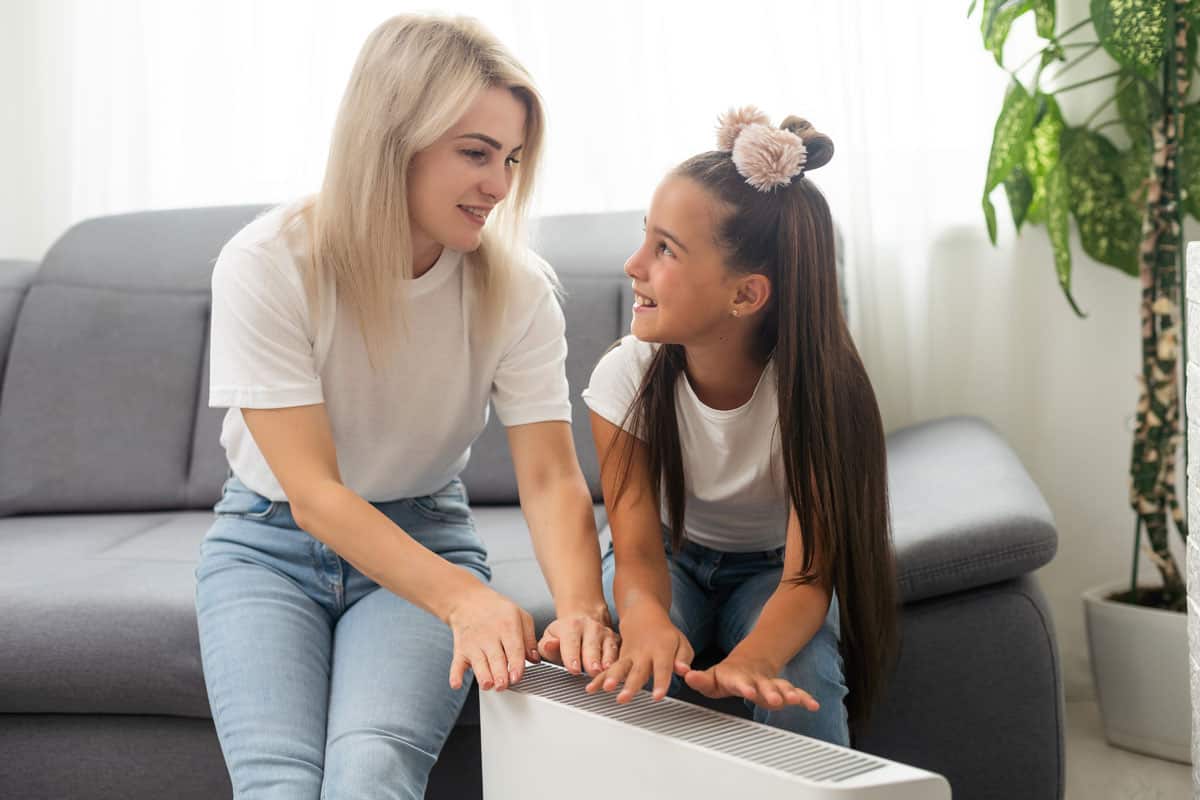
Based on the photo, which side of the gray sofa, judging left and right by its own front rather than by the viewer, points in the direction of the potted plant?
left

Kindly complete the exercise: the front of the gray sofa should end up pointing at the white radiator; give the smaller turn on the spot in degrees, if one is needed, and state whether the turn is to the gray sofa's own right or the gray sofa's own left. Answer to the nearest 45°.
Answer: approximately 45° to the gray sofa's own left

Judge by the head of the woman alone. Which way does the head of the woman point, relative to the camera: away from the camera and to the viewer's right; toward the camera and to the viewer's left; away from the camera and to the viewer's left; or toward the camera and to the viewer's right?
toward the camera and to the viewer's right

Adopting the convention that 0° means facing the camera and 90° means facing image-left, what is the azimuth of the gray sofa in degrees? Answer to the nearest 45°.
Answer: approximately 0°

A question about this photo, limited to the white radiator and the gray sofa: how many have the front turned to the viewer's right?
0

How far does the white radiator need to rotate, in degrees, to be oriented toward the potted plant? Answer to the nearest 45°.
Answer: approximately 180°

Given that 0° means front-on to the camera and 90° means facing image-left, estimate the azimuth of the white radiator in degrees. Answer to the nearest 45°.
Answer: approximately 45°
